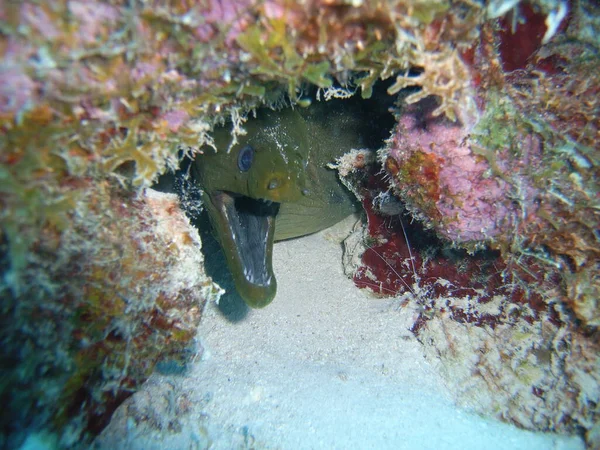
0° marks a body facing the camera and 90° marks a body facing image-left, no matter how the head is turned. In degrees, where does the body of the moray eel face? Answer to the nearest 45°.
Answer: approximately 45°

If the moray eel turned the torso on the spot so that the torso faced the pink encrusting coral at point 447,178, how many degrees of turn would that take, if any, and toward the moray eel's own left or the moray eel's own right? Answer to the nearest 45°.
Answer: approximately 90° to the moray eel's own left
